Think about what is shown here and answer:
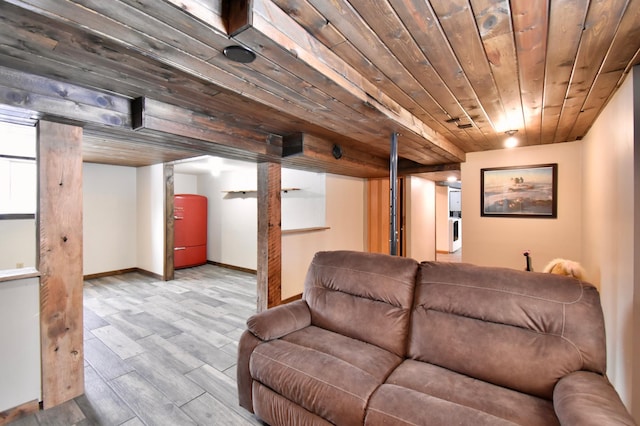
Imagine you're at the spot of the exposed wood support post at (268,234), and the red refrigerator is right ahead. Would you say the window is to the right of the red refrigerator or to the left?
left

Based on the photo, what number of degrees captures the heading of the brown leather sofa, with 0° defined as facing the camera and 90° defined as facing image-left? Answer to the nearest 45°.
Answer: approximately 45°

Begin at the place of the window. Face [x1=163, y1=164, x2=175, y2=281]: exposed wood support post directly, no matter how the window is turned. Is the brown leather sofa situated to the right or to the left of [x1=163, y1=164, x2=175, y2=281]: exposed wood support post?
right
